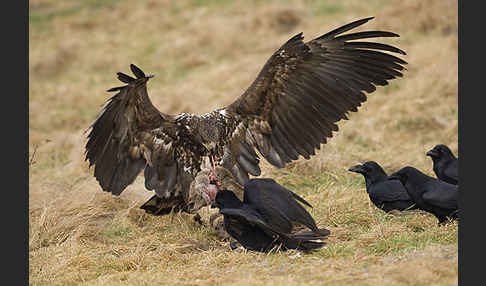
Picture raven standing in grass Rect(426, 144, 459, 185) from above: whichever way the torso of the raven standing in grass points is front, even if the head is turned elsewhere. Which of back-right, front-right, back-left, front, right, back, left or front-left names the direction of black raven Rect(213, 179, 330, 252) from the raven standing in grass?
front-left

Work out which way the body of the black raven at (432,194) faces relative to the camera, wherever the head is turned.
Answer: to the viewer's left

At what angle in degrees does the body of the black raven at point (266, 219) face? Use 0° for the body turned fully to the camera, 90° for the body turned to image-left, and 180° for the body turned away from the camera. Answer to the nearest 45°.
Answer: approximately 90°

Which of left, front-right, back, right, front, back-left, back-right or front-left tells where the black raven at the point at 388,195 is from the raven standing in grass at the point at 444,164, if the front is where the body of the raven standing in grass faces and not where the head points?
front-left

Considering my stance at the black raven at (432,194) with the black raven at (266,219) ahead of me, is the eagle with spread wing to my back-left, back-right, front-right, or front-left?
front-right

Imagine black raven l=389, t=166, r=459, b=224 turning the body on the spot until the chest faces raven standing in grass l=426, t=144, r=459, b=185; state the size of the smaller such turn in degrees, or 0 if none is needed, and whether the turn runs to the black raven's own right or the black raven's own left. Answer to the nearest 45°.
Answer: approximately 90° to the black raven's own right

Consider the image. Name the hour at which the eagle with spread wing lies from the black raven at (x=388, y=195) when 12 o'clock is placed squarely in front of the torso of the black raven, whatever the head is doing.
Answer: The eagle with spread wing is roughly at 11 o'clock from the black raven.

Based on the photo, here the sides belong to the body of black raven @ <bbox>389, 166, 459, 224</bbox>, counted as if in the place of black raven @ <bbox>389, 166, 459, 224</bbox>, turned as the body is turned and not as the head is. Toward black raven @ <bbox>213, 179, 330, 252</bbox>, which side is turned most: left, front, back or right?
front

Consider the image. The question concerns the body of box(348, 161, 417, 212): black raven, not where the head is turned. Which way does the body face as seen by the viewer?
to the viewer's left

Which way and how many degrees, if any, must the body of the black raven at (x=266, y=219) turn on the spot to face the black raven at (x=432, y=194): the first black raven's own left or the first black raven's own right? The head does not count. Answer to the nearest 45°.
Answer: approximately 180°

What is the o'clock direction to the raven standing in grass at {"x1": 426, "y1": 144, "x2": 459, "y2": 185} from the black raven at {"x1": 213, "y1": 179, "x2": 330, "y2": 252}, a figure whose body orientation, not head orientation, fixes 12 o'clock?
The raven standing in grass is roughly at 5 o'clock from the black raven.

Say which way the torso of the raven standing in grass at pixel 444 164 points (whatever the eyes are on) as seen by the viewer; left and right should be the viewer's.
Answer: facing to the left of the viewer
